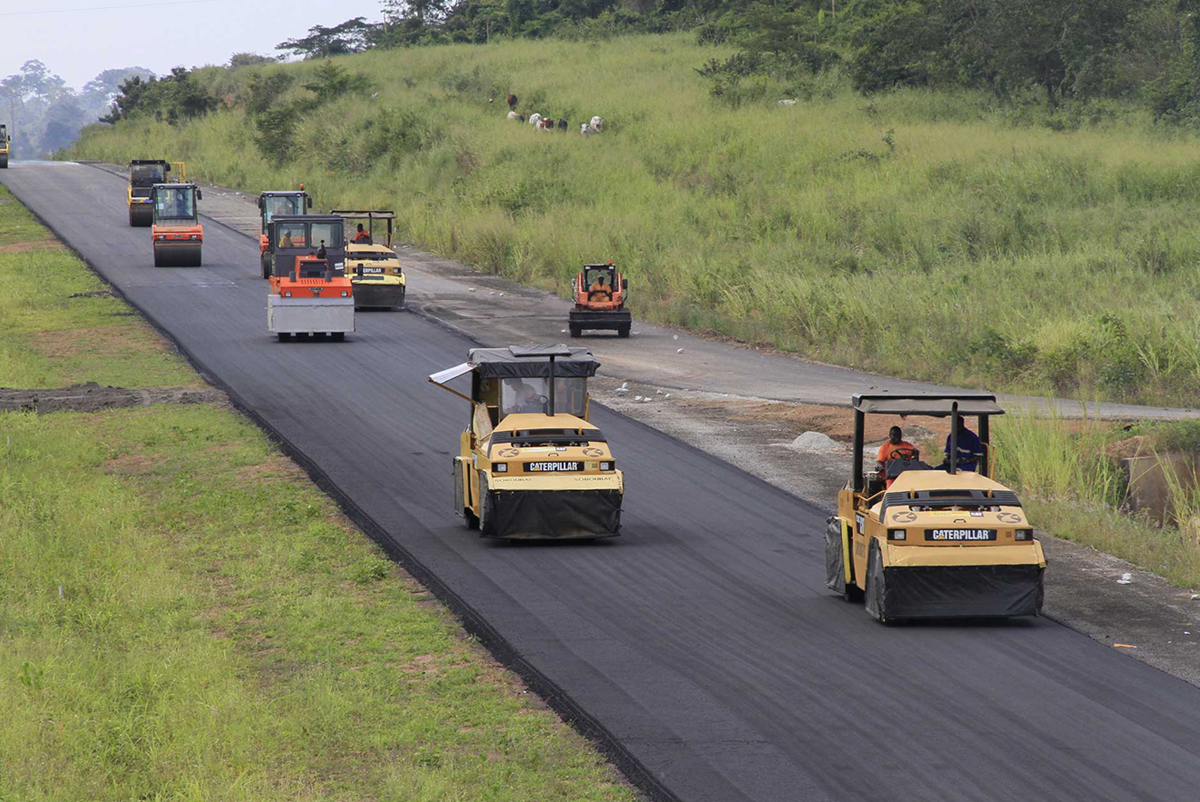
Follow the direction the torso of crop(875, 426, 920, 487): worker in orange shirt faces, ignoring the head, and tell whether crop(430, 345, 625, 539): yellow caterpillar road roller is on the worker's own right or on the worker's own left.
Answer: on the worker's own right

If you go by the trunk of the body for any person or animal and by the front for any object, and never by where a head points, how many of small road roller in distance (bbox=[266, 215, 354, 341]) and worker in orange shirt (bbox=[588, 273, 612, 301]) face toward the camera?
2

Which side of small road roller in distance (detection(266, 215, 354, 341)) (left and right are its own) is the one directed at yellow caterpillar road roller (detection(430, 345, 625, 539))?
front

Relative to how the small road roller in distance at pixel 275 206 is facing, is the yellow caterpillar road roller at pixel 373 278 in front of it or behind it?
in front

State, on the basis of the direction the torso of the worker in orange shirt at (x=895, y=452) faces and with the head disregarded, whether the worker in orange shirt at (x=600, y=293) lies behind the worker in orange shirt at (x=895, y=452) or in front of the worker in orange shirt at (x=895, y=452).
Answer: behind

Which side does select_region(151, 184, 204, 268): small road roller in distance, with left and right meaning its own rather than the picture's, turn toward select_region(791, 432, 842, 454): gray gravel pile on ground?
front

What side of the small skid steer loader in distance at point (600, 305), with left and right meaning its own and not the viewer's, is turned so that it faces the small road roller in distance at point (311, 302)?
right

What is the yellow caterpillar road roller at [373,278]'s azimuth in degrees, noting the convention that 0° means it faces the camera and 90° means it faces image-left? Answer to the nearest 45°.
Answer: approximately 0°
